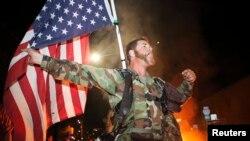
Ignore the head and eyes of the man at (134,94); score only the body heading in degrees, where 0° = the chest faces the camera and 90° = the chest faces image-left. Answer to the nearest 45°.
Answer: approximately 315°
